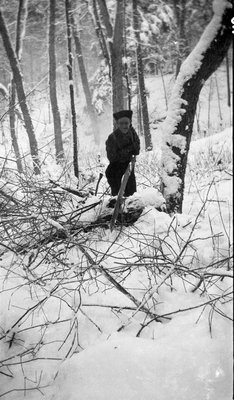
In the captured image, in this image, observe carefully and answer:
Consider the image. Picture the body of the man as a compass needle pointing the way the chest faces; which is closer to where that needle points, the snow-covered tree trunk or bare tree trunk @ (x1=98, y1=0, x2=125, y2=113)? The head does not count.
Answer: the snow-covered tree trunk

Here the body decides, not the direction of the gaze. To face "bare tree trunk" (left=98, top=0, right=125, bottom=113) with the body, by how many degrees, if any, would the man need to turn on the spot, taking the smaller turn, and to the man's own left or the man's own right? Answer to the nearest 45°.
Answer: approximately 180°

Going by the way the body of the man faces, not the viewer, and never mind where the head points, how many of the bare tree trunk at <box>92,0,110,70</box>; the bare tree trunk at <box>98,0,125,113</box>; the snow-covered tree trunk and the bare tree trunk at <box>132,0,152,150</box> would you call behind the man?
3

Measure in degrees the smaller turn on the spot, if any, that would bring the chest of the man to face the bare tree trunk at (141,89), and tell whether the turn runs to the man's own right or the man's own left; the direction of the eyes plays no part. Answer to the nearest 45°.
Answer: approximately 180°

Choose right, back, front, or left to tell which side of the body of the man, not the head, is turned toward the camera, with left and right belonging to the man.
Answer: front

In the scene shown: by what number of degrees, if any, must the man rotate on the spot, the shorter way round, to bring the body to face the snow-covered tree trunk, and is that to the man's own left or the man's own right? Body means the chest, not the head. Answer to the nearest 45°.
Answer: approximately 45° to the man's own left

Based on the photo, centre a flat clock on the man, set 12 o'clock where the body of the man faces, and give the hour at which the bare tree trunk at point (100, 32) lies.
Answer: The bare tree trunk is roughly at 6 o'clock from the man.

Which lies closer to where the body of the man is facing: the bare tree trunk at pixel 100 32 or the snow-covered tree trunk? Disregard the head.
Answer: the snow-covered tree trunk

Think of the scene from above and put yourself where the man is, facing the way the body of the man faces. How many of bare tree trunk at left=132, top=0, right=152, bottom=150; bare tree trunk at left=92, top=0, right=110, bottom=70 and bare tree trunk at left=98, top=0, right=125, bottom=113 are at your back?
3
